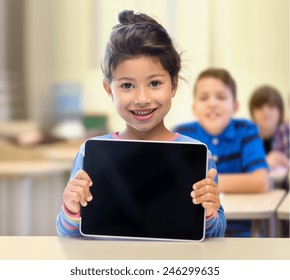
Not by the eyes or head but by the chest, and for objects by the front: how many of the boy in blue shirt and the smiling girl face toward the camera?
2

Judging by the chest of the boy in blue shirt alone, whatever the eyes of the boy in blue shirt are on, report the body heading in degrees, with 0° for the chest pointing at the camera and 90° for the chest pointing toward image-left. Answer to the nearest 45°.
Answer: approximately 0°

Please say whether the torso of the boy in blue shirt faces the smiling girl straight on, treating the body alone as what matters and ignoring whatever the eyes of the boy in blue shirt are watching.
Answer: yes
